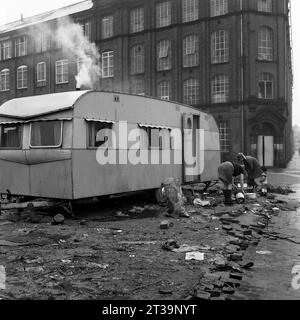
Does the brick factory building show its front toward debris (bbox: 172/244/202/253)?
yes

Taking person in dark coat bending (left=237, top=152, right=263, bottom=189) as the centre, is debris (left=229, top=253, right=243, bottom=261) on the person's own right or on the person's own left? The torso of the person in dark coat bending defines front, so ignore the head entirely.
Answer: on the person's own left

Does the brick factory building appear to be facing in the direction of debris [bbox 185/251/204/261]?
yes

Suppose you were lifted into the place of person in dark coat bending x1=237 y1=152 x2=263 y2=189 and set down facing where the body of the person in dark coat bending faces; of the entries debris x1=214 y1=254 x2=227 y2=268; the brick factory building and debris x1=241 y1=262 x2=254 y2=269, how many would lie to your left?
2

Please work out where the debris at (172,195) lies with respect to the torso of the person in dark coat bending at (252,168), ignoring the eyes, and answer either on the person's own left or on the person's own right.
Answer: on the person's own left

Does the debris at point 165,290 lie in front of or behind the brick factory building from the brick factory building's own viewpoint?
in front

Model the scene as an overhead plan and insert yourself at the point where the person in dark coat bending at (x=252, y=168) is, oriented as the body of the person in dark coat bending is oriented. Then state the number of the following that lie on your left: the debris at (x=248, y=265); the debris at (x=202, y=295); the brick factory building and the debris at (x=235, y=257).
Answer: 3

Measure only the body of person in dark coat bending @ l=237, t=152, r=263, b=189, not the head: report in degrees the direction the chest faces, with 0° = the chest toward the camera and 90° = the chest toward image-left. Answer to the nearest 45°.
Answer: approximately 90°

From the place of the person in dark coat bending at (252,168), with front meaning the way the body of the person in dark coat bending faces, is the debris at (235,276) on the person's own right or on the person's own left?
on the person's own left

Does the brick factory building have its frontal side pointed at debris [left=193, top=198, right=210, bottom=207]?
yes

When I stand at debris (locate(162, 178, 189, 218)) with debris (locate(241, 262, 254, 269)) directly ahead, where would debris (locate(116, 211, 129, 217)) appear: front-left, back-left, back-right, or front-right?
back-right

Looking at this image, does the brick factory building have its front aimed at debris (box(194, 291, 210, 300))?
yes

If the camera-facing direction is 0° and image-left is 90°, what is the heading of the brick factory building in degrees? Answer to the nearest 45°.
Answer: approximately 0°

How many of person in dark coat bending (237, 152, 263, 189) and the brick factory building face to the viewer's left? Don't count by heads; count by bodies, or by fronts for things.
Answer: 1

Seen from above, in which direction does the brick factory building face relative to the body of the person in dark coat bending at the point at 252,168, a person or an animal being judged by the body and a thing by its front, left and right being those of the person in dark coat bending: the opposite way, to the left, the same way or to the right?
to the left

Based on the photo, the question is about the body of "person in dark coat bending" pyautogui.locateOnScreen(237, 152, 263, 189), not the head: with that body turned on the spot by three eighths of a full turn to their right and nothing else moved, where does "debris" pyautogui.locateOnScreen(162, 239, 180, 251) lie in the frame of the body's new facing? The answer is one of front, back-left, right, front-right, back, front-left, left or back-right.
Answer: back-right
